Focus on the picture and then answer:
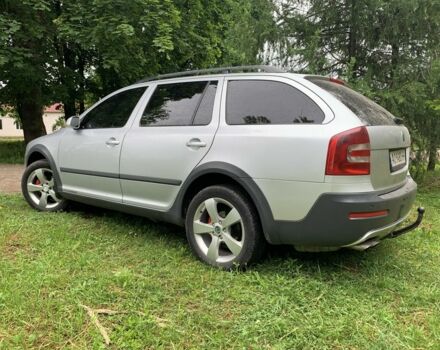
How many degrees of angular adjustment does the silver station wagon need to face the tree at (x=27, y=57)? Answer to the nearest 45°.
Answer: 0° — it already faces it

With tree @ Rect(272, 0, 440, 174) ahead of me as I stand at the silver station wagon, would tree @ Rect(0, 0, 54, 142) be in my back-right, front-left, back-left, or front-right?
front-left

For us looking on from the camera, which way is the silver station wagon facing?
facing away from the viewer and to the left of the viewer

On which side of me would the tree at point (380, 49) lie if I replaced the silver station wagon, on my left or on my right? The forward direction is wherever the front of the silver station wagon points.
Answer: on my right

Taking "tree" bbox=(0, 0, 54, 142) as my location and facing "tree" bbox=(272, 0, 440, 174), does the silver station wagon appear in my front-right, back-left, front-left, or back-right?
front-right

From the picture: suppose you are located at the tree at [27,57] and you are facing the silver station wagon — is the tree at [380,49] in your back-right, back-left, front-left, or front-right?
front-left
